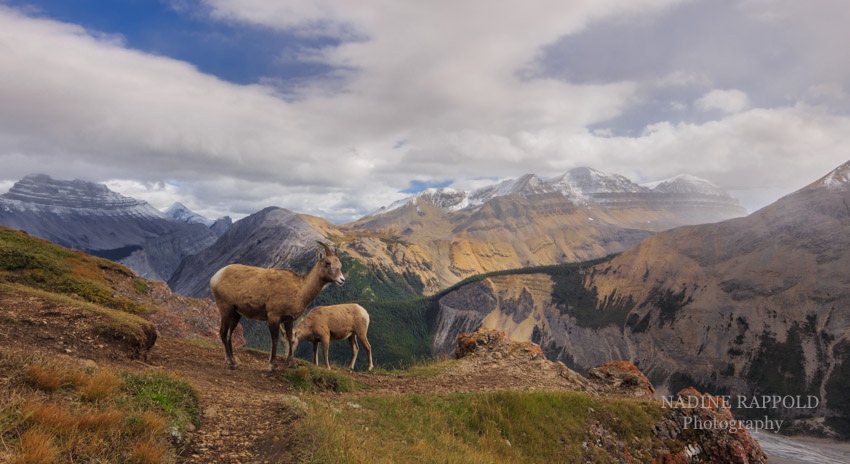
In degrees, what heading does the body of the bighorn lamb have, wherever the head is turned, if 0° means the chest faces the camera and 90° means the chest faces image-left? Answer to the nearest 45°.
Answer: approximately 90°

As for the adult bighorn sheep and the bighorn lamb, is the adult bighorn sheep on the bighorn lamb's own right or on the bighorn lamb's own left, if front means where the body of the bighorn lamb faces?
on the bighorn lamb's own left

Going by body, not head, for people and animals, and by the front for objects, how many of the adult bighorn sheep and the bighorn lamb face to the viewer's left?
1

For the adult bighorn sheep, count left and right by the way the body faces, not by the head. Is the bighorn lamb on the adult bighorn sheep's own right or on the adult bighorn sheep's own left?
on the adult bighorn sheep's own left

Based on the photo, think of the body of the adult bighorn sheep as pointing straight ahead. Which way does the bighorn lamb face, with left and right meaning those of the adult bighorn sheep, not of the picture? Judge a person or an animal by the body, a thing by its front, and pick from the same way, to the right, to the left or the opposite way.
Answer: the opposite way

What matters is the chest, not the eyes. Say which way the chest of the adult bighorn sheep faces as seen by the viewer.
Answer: to the viewer's right
